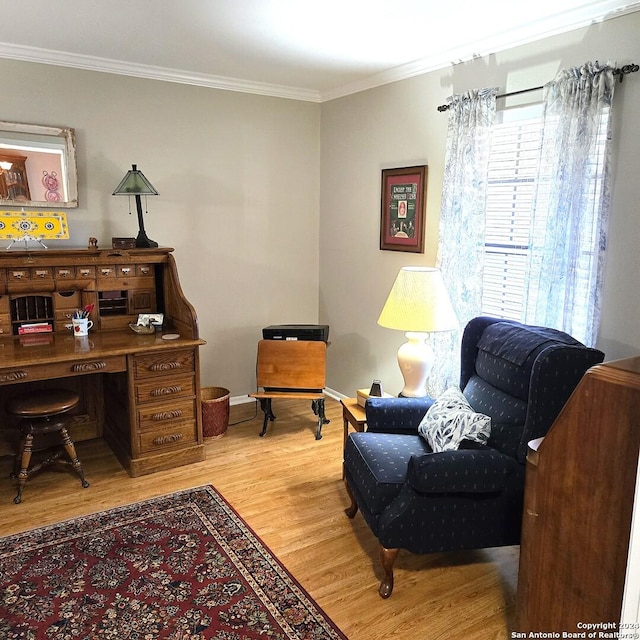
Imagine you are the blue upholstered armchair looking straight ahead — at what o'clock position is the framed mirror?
The framed mirror is roughly at 2 o'clock from the blue upholstered armchair.

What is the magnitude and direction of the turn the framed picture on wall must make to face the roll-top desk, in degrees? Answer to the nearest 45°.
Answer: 0° — it already faces it

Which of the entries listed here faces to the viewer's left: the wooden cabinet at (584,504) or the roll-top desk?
the wooden cabinet

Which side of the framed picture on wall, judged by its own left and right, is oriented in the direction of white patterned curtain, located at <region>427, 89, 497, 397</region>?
left

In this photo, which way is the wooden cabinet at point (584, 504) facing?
to the viewer's left
